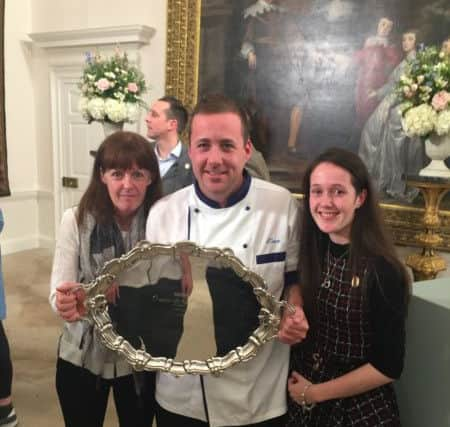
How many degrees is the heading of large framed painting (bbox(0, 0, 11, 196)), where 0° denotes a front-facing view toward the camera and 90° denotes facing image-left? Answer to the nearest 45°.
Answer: approximately 315°

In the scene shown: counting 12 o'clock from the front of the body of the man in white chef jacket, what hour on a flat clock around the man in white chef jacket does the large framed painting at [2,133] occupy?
The large framed painting is roughly at 5 o'clock from the man in white chef jacket.

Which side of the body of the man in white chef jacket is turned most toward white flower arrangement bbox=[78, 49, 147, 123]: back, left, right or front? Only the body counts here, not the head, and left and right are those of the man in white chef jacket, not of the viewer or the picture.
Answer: back

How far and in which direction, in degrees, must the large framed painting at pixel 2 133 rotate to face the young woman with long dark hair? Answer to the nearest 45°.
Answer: approximately 45° to its right

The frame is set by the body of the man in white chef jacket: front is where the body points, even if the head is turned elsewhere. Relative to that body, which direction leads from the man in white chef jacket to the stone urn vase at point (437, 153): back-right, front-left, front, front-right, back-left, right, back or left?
back-left

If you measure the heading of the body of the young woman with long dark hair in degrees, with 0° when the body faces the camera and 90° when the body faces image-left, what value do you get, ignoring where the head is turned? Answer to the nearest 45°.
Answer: approximately 45°

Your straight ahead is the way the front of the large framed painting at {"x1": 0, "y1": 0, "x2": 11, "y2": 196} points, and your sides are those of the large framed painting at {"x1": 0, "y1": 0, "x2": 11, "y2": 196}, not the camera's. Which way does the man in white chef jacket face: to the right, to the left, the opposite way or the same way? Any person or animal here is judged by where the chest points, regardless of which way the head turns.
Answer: to the right

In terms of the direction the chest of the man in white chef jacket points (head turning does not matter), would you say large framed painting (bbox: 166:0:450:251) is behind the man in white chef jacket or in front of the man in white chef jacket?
behind

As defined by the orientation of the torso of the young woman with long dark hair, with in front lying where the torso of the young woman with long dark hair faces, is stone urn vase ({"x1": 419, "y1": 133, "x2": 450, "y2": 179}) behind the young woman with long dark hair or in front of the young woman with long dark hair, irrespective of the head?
behind
